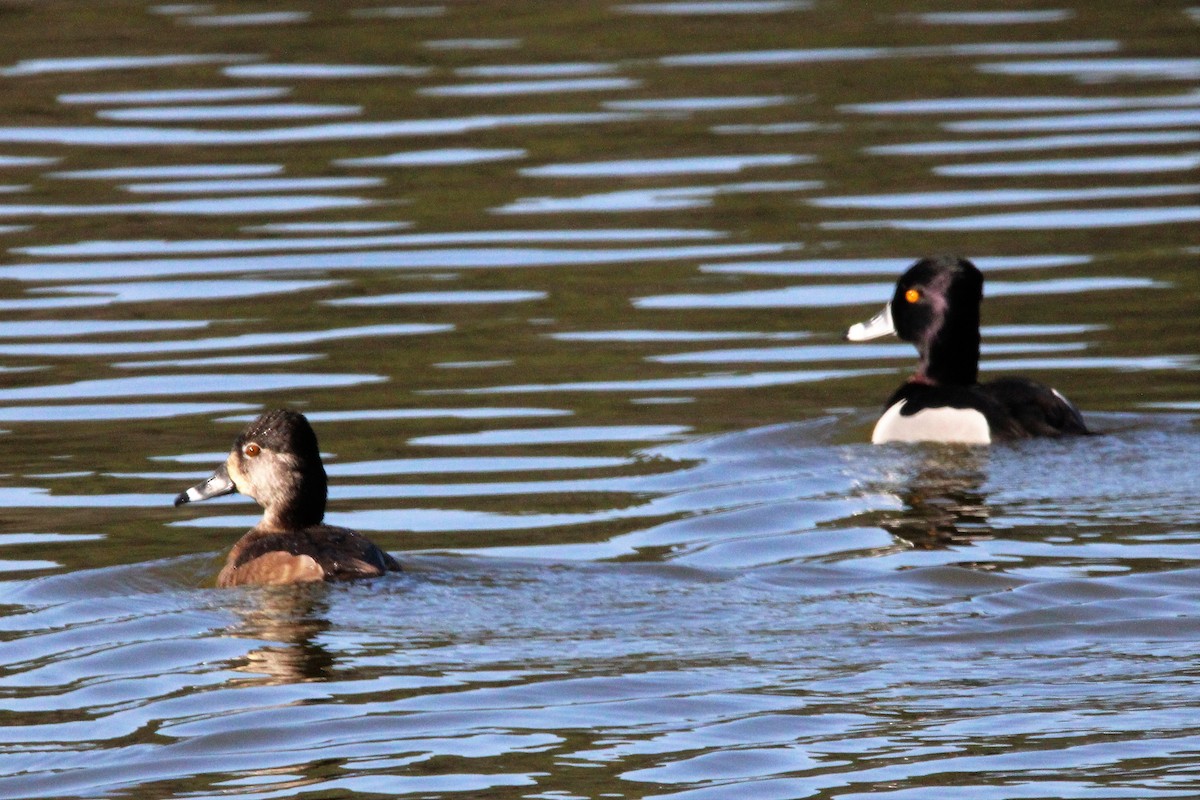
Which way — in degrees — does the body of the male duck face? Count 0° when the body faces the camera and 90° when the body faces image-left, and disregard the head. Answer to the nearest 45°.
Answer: approximately 90°

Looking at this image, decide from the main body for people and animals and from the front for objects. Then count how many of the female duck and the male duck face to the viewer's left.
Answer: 2

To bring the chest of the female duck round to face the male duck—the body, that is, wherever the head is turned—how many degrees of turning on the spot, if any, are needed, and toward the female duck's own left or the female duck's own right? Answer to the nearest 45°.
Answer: approximately 135° to the female duck's own right

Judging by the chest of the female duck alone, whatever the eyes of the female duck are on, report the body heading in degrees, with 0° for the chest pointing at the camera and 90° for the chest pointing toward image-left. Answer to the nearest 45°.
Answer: approximately 90°

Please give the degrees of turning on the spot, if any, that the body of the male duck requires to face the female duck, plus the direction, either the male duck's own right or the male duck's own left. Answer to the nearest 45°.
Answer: approximately 45° to the male duck's own left
